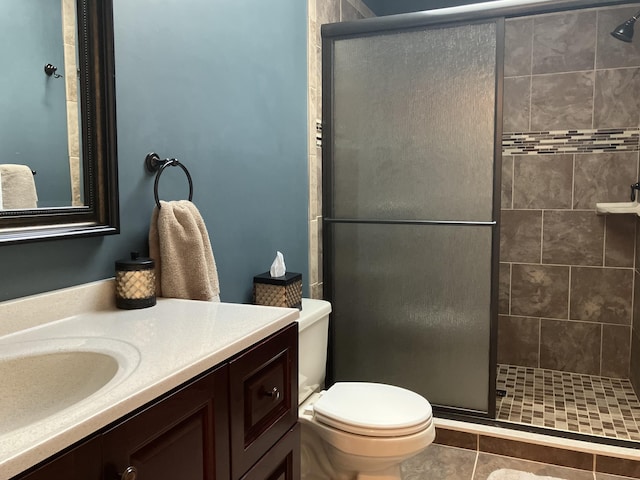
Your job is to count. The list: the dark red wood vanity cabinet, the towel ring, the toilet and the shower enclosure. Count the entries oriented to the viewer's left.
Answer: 0

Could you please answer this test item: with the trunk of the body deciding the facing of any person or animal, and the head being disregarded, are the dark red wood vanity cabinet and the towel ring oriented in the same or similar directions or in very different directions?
same or similar directions

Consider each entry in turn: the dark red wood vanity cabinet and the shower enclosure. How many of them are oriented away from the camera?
0

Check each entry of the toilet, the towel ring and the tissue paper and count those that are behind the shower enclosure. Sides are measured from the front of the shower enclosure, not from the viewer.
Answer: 0

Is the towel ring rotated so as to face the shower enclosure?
no

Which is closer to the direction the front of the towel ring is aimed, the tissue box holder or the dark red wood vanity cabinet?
the dark red wood vanity cabinet

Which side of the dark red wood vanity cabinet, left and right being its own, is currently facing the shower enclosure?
left

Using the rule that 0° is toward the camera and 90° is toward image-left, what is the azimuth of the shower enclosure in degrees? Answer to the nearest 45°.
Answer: approximately 0°

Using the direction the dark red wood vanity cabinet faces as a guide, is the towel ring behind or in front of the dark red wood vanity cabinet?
behind

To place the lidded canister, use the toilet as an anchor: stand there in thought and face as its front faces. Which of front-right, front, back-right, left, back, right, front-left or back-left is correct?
right

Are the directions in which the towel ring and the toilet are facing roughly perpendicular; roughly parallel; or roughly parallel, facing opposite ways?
roughly parallel
